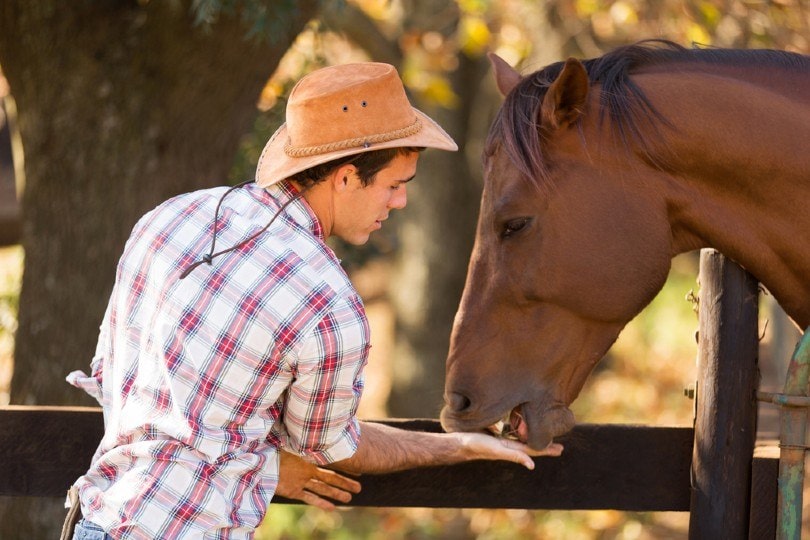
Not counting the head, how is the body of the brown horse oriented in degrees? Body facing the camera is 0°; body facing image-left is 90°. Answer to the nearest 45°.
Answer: approximately 90°

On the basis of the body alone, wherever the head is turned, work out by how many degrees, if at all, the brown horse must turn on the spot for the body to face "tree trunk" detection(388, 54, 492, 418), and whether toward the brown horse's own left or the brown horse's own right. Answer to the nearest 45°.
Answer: approximately 90° to the brown horse's own right

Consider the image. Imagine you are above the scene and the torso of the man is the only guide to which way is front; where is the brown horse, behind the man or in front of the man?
in front

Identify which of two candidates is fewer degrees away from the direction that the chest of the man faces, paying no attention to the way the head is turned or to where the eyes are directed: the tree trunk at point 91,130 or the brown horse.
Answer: the brown horse

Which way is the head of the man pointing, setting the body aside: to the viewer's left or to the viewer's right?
to the viewer's right

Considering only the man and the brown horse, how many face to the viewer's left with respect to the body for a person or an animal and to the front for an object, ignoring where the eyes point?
1

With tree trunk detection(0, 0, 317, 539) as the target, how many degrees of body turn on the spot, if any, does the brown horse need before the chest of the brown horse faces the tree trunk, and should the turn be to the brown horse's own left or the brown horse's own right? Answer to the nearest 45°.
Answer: approximately 45° to the brown horse's own right

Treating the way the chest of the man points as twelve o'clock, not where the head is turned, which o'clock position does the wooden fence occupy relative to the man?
The wooden fence is roughly at 12 o'clock from the man.

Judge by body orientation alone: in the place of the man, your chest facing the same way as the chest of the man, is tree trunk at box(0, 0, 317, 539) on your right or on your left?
on your left

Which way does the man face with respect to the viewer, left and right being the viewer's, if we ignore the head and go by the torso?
facing away from the viewer and to the right of the viewer
